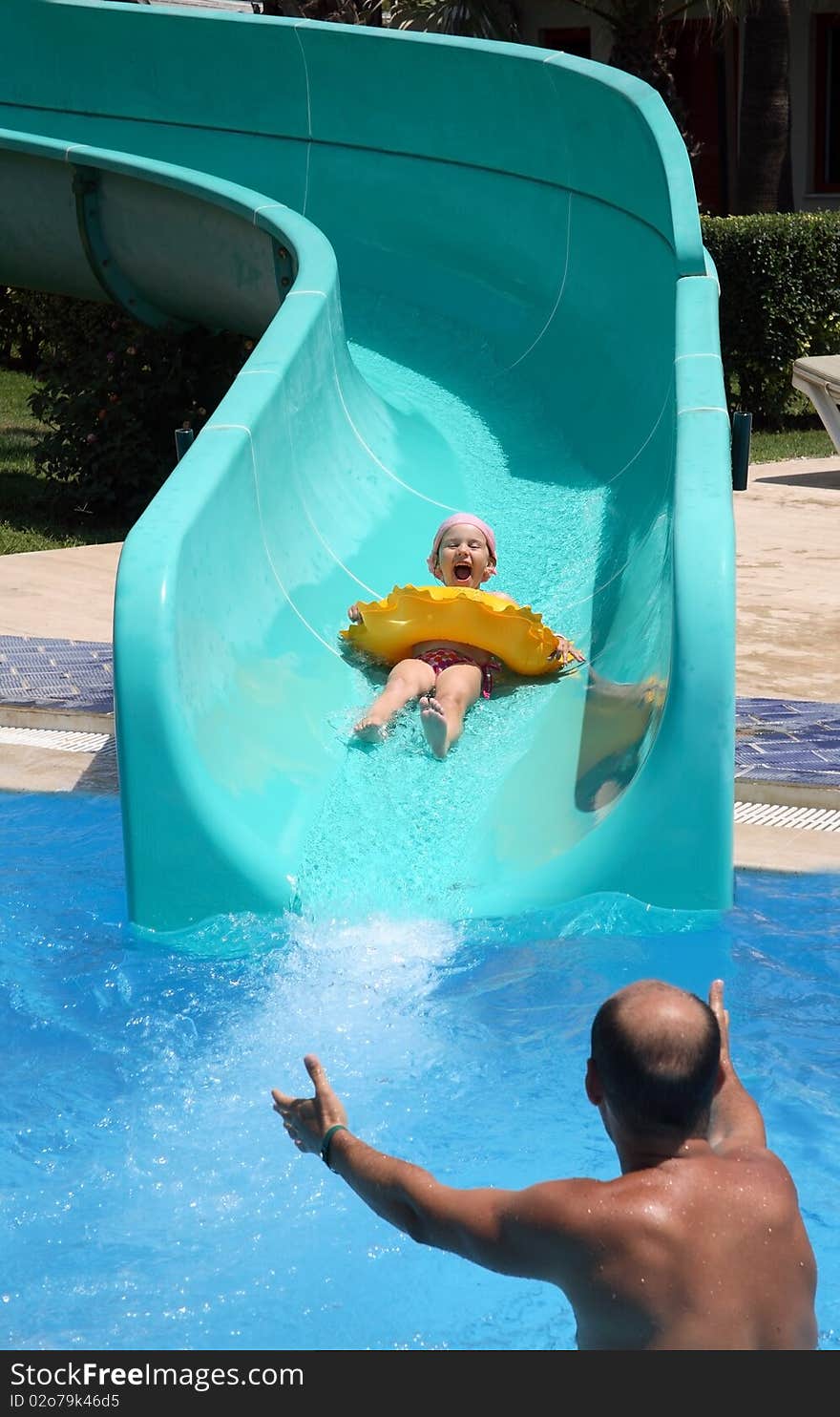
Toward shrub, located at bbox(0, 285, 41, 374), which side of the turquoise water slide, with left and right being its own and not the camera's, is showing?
back

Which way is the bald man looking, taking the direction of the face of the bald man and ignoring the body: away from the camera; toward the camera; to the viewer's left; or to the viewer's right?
away from the camera

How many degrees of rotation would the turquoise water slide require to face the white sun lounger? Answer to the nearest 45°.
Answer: approximately 135° to its left

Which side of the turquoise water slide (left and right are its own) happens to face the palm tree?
back

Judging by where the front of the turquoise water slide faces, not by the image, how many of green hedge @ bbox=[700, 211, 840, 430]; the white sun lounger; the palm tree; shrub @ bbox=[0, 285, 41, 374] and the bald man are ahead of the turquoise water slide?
1

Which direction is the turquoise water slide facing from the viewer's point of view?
toward the camera

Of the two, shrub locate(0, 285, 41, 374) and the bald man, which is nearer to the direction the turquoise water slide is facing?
the bald man

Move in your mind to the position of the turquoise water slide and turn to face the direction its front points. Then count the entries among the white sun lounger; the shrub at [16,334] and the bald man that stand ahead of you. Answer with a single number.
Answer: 1

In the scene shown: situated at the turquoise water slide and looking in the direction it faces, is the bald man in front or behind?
in front
